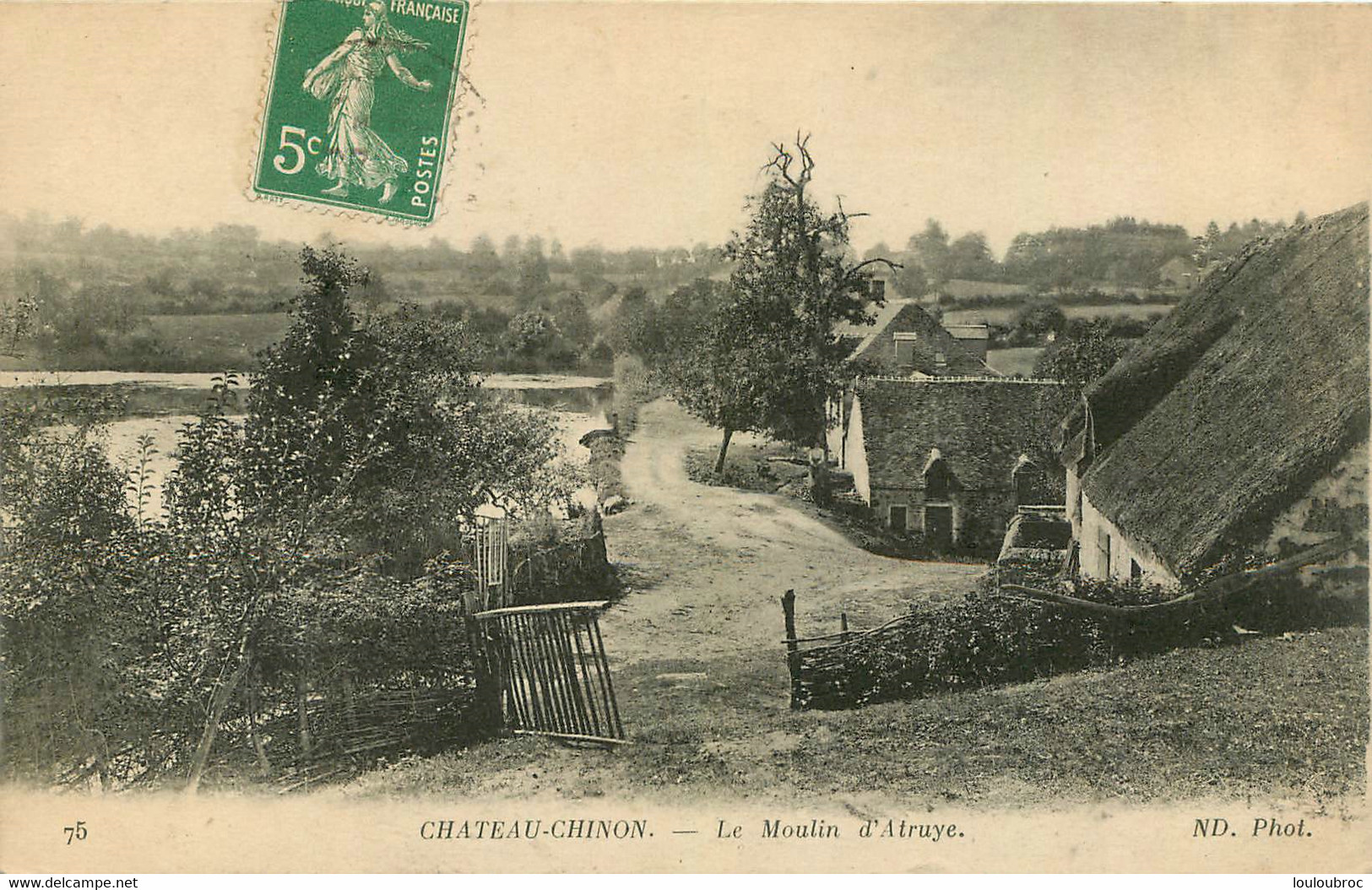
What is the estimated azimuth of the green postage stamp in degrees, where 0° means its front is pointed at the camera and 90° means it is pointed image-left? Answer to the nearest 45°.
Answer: approximately 0°
